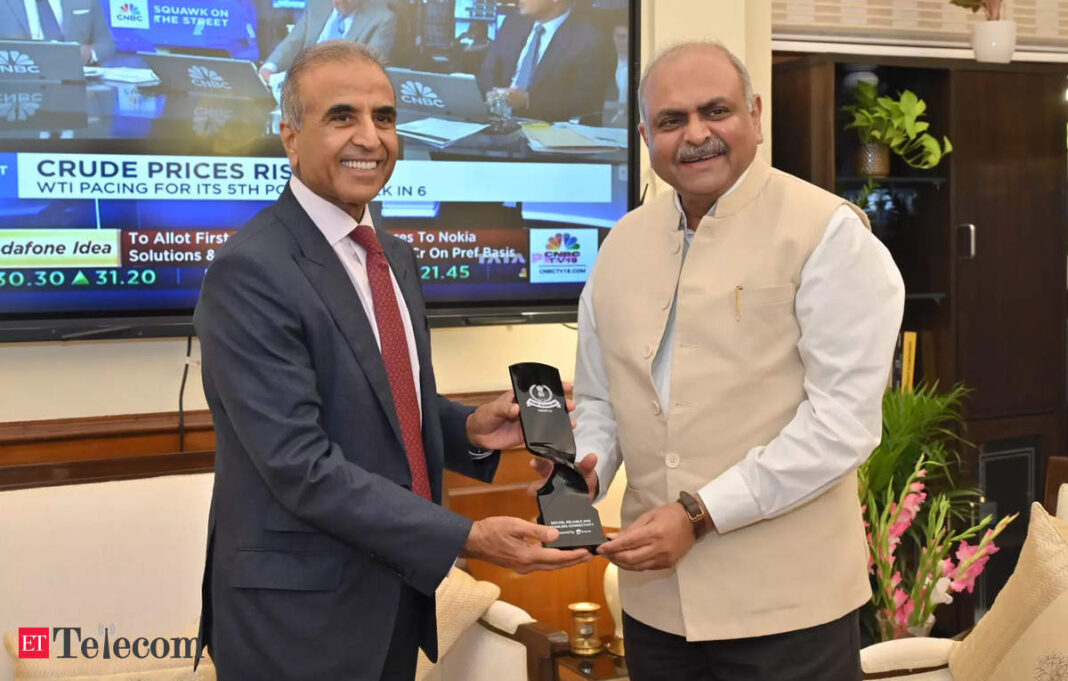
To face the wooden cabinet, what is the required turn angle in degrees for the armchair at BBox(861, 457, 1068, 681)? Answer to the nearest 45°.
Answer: approximately 135° to its right

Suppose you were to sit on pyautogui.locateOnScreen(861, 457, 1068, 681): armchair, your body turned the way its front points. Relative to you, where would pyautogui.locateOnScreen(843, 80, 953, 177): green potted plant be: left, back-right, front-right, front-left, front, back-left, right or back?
back-right

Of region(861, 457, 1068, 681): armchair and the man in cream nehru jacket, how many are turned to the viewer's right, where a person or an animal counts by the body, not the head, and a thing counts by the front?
0

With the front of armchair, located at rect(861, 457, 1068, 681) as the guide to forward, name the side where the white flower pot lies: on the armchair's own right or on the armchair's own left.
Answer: on the armchair's own right

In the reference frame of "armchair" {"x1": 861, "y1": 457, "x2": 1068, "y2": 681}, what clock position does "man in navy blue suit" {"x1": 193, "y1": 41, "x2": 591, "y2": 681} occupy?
The man in navy blue suit is roughly at 12 o'clock from the armchair.

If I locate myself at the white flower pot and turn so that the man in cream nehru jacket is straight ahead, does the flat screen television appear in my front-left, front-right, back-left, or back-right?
front-right

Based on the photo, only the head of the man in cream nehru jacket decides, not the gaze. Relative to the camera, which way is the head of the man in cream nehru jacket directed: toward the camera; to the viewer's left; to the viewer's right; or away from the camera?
toward the camera

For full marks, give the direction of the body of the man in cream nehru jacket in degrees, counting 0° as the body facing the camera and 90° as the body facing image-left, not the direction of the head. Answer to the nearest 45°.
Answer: approximately 45°

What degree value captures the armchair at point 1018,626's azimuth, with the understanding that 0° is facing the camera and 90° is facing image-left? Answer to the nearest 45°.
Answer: approximately 45°

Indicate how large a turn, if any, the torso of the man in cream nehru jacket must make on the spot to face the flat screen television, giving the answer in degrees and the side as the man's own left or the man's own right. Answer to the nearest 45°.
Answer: approximately 90° to the man's own right

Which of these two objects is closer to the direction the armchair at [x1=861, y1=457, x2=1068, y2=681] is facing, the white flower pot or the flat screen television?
the flat screen television

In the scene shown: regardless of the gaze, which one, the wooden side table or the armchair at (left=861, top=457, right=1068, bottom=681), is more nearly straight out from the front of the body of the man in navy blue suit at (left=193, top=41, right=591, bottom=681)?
the armchair

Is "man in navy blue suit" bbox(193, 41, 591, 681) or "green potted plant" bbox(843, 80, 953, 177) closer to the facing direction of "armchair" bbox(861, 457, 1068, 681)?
the man in navy blue suit
